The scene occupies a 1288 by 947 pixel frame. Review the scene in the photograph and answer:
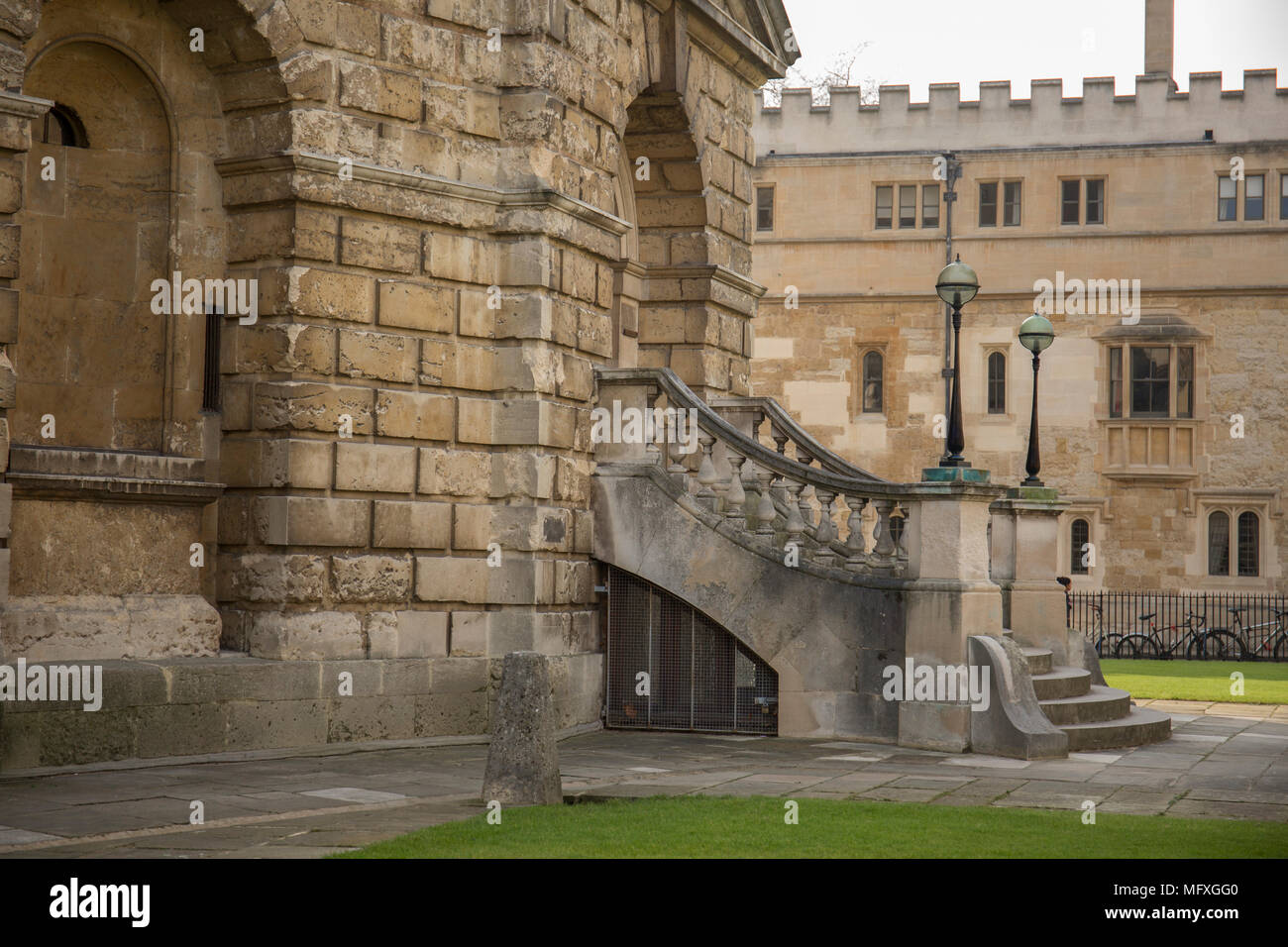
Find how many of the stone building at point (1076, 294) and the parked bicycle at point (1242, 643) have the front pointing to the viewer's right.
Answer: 1

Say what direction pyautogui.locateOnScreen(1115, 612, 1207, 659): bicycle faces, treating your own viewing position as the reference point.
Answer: facing to the right of the viewer

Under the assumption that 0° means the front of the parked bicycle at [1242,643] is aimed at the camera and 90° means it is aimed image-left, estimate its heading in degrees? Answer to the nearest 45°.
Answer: approximately 270°
